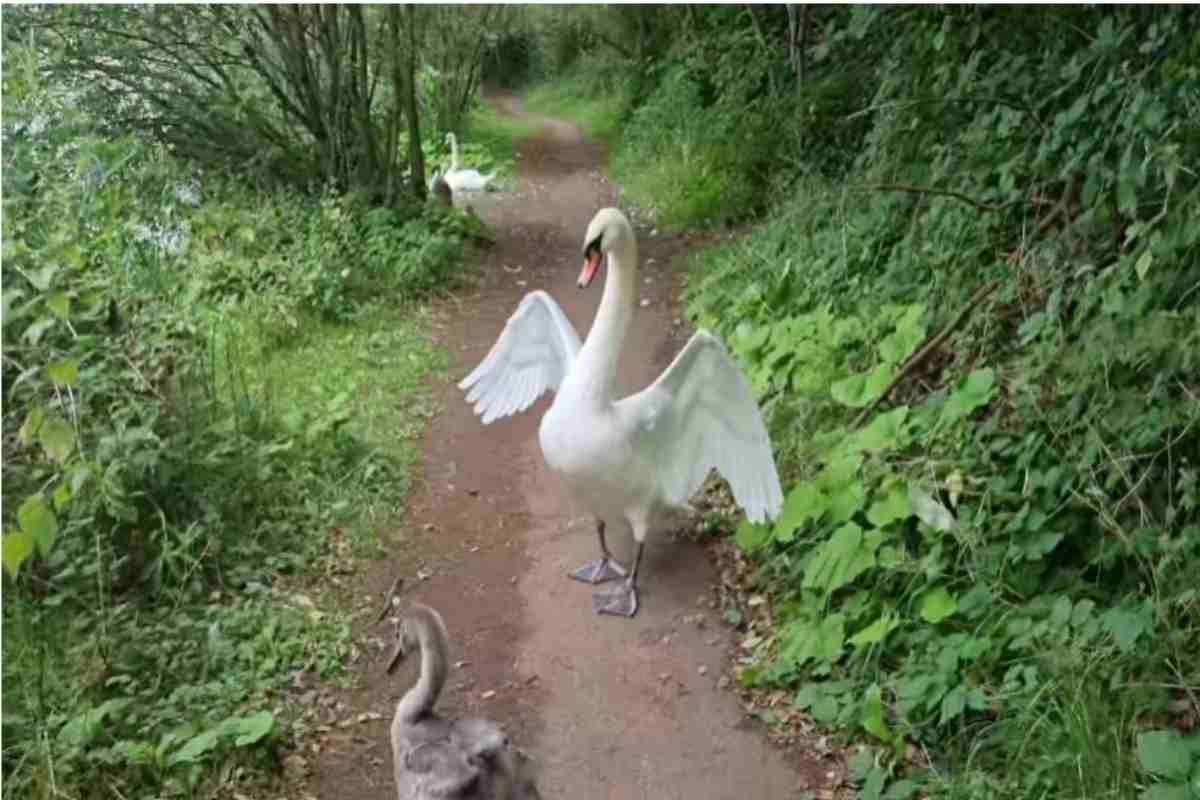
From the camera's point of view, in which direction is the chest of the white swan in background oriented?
to the viewer's left

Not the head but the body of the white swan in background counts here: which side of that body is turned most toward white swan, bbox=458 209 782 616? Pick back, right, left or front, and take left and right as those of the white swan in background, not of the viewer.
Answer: left

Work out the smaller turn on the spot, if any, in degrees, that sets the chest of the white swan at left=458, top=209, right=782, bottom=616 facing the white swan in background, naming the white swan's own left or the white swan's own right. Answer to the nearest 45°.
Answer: approximately 135° to the white swan's own right

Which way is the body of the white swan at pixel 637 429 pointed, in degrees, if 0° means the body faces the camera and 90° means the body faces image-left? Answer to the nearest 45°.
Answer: approximately 45°
